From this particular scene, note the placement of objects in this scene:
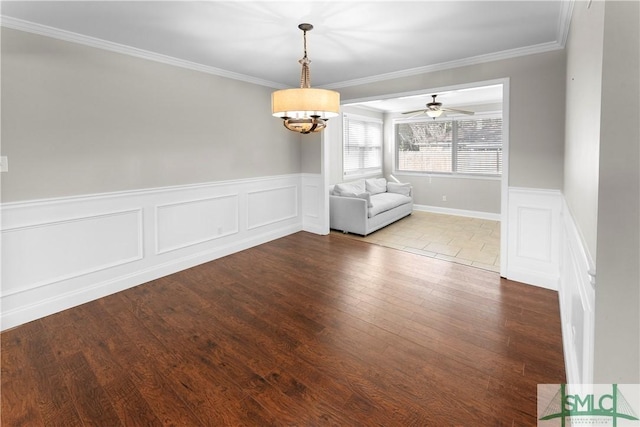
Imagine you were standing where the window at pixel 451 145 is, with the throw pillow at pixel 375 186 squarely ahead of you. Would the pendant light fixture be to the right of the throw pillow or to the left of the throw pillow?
left

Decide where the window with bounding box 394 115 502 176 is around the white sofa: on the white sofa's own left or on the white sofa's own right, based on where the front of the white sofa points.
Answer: on the white sofa's own left

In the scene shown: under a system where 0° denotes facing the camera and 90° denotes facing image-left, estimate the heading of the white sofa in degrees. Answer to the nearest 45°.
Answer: approximately 315°

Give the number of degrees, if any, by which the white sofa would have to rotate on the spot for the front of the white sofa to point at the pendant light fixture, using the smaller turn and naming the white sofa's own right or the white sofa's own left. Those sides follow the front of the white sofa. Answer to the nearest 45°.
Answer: approximately 45° to the white sofa's own right
